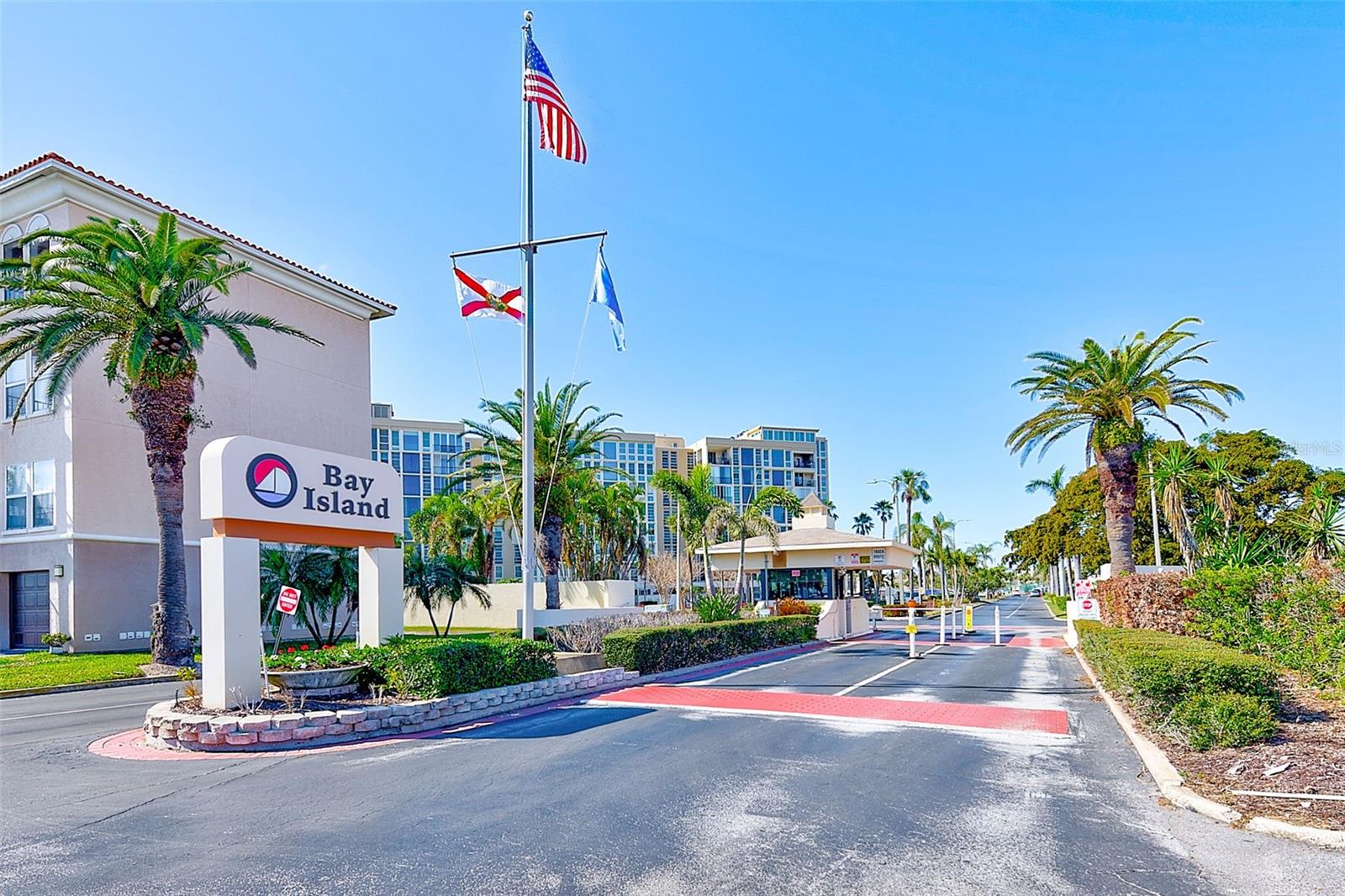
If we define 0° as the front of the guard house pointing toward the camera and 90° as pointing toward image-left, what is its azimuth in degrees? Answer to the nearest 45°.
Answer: approximately 0°

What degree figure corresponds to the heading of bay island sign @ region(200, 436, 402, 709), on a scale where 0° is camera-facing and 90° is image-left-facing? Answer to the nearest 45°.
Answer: approximately 315°

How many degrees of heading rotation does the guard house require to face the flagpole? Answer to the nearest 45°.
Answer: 0° — it already faces it

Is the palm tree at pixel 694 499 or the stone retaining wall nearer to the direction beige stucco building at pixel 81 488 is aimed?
the stone retaining wall

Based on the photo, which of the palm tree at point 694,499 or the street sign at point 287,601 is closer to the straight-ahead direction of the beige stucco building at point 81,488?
the street sign

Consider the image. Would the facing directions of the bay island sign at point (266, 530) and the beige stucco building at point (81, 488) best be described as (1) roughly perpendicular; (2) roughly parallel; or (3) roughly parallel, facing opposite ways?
roughly perpendicular
